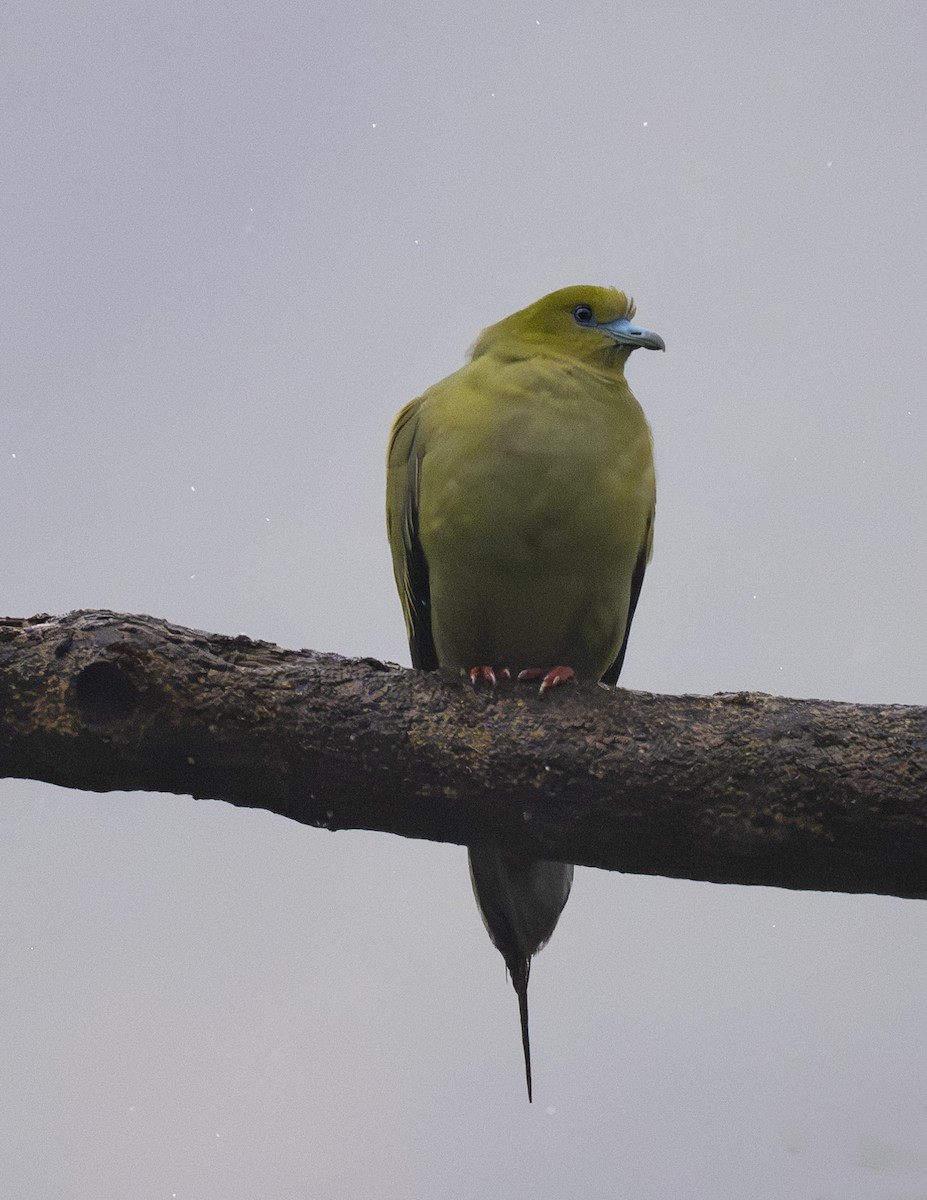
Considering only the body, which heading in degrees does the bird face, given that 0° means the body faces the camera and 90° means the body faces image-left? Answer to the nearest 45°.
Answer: approximately 0°
